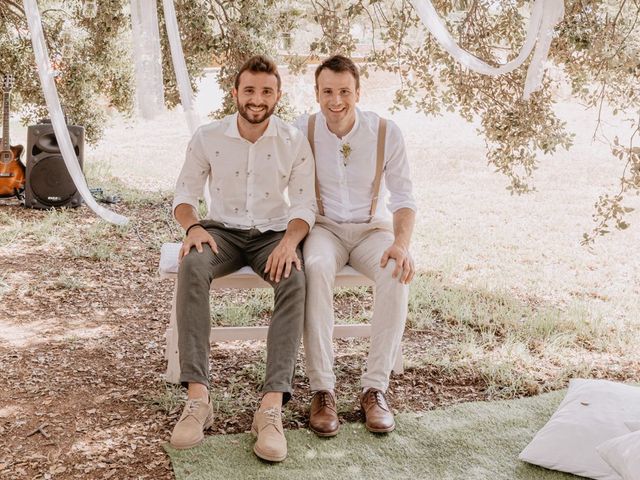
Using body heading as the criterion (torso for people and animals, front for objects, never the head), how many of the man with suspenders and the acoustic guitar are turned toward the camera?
2

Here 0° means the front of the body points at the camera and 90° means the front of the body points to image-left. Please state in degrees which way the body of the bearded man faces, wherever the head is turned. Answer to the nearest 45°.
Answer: approximately 0°

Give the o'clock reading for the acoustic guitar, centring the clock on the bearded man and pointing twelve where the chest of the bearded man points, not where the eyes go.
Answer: The acoustic guitar is roughly at 5 o'clock from the bearded man.

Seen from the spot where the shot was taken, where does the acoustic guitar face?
facing the viewer

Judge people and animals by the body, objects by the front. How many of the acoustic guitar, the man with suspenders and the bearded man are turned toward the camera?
3

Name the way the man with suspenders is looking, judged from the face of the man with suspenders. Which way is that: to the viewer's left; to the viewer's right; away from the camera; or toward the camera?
toward the camera

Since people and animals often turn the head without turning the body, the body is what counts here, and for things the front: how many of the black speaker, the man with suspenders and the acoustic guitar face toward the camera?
3

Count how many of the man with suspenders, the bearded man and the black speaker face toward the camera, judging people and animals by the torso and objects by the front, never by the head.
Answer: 3

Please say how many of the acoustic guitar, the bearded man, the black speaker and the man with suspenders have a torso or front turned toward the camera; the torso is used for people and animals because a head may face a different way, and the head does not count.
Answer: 4

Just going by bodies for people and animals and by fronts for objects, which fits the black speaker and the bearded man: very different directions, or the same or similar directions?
same or similar directions

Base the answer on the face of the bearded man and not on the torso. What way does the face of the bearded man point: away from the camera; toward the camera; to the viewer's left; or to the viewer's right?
toward the camera

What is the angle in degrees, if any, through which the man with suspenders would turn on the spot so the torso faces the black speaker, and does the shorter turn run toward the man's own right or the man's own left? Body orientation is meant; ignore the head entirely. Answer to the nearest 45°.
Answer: approximately 135° to the man's own right

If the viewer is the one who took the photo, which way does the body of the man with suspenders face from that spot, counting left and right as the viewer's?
facing the viewer
